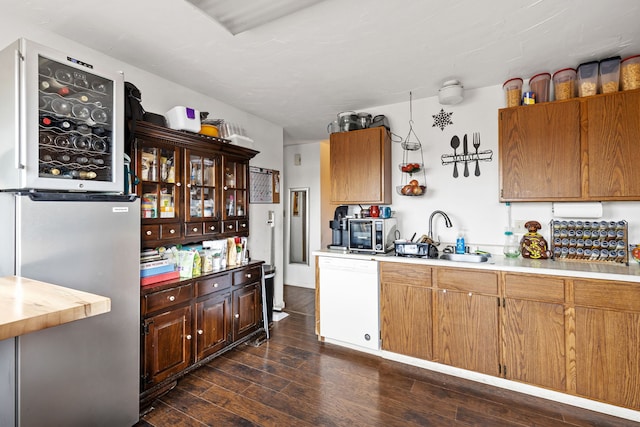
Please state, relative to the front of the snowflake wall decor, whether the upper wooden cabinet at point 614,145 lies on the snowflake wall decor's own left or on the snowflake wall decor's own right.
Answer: on the snowflake wall decor's own left

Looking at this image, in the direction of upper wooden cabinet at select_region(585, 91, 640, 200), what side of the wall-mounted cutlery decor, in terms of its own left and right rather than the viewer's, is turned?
left

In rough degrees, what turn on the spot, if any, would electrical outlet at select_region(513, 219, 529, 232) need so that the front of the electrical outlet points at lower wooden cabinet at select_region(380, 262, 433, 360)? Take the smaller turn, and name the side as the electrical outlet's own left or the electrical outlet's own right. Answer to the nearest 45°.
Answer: approximately 45° to the electrical outlet's own right

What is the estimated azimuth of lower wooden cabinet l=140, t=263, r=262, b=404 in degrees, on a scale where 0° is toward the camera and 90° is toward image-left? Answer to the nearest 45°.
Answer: approximately 315°

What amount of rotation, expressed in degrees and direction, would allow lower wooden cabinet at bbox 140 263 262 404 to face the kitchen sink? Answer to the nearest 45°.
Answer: approximately 45° to its left

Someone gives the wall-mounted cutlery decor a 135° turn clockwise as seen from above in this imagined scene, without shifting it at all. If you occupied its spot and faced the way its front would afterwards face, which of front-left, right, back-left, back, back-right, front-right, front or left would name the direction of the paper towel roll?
back-right

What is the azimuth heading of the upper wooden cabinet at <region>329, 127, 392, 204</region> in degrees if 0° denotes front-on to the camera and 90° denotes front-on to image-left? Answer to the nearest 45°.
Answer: approximately 45°

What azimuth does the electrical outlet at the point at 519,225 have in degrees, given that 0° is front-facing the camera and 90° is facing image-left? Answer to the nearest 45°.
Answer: approximately 0°

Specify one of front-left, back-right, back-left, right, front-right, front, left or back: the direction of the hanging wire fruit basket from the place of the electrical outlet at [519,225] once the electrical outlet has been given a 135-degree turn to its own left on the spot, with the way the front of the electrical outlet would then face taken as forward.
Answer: back-left

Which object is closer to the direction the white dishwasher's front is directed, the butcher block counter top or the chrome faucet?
the butcher block counter top

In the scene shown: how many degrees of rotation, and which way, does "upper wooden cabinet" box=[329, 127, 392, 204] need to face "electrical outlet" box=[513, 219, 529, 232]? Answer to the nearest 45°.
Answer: approximately 135° to its left
